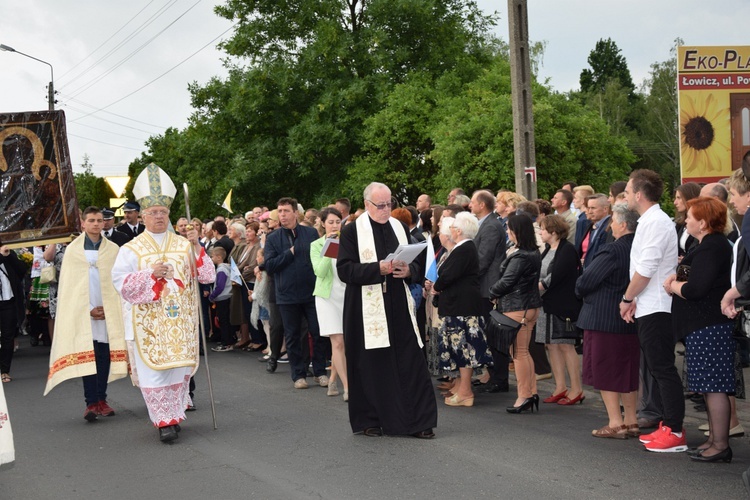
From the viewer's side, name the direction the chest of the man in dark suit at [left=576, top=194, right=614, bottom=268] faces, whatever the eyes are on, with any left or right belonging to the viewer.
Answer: facing the viewer and to the left of the viewer

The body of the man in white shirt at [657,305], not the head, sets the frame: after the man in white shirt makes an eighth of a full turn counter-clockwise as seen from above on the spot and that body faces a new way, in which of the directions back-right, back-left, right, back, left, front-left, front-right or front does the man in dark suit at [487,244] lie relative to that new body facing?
right

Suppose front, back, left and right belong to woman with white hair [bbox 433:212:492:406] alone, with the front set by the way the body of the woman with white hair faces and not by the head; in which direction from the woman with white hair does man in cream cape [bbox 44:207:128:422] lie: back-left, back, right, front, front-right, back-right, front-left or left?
front

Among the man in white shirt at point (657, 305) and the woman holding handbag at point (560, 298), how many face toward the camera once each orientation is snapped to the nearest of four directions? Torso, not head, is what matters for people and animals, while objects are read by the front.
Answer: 0

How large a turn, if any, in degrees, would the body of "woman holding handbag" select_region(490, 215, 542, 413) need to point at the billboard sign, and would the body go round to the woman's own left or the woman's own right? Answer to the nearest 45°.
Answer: approximately 135° to the woman's own right

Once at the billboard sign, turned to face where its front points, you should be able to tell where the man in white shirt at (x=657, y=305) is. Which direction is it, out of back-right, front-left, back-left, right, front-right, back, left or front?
front

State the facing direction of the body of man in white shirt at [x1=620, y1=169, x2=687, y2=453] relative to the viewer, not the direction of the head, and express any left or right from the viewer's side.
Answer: facing to the left of the viewer

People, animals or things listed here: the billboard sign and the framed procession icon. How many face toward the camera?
2

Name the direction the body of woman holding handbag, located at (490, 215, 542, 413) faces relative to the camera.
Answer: to the viewer's left

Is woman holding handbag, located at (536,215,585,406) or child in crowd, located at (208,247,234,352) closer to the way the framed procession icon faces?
the woman holding handbag

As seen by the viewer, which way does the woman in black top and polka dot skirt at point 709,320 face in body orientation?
to the viewer's left

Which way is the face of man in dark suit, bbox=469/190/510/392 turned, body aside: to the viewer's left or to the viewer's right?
to the viewer's left

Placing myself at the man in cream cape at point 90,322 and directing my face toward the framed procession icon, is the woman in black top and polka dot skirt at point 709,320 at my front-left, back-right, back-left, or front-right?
back-right

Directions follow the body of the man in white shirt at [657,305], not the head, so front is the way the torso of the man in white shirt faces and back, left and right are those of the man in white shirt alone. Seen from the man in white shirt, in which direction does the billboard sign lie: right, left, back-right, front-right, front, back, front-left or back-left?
right

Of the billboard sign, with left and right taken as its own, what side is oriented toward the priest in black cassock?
front

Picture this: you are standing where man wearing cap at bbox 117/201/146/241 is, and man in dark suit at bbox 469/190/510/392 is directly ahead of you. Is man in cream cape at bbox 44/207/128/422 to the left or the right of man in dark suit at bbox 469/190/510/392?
right

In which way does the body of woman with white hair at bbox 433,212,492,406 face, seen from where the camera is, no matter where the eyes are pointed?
to the viewer's left

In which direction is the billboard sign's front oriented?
toward the camera
